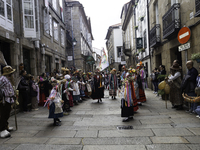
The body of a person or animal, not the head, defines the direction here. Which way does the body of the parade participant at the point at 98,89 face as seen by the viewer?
toward the camera

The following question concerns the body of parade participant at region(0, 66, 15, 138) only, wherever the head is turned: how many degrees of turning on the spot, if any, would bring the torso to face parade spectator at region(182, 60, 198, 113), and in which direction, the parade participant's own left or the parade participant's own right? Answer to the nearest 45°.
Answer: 0° — they already face them

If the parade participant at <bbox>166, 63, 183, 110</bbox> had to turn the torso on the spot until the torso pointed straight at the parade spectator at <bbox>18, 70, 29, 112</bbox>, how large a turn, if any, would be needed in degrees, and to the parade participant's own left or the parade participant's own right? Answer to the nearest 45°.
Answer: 0° — they already face them

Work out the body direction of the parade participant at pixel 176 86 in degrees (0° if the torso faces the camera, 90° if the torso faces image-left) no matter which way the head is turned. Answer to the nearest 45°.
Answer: approximately 90°

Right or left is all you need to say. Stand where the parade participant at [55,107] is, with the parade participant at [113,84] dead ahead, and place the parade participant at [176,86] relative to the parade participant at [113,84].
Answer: right

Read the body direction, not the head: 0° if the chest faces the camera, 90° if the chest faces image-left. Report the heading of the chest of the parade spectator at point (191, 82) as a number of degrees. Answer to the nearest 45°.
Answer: approximately 90°

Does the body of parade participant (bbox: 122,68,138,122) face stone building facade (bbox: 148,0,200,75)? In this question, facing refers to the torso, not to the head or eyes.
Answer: no

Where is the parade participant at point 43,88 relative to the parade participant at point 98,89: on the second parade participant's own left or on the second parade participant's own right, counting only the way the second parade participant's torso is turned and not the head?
on the second parade participant's own right

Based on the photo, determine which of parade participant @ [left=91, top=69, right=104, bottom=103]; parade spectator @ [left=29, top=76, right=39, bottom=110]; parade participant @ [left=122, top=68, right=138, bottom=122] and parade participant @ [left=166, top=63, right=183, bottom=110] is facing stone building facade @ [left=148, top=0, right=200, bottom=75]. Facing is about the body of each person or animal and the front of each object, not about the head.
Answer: parade spectator @ [left=29, top=76, right=39, bottom=110]

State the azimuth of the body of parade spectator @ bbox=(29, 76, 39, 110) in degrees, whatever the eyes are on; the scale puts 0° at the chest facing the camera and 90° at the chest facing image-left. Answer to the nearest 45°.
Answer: approximately 270°

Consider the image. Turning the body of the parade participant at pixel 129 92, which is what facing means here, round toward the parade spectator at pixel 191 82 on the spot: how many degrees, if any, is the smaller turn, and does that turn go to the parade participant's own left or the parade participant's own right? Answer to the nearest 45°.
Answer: approximately 135° to the parade participant's own left

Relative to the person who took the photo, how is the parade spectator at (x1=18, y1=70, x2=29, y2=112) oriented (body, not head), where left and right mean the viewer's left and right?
facing to the right of the viewer

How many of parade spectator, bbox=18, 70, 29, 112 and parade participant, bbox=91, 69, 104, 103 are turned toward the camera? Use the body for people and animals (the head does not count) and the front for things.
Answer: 1

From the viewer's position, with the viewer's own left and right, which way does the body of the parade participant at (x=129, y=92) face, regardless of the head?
facing the viewer and to the left of the viewer
